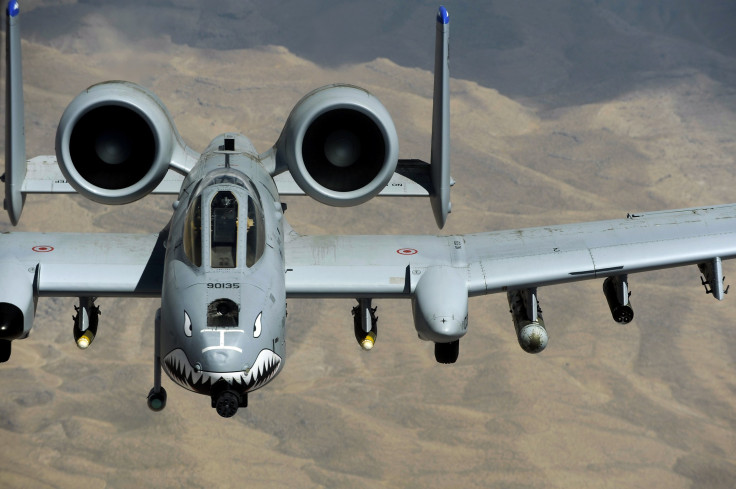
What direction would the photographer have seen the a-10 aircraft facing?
facing the viewer
